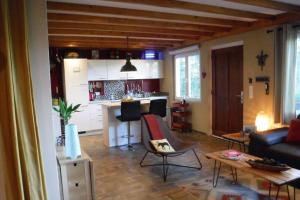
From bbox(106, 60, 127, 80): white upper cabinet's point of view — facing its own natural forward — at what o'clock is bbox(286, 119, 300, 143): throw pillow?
The throw pillow is roughly at 11 o'clock from the white upper cabinet.

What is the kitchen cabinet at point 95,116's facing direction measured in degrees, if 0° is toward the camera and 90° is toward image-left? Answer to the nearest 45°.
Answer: approximately 0°

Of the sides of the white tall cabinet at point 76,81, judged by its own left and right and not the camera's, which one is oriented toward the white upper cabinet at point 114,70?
left

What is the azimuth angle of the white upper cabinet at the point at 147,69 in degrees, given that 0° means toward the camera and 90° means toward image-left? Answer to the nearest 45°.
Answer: approximately 0°

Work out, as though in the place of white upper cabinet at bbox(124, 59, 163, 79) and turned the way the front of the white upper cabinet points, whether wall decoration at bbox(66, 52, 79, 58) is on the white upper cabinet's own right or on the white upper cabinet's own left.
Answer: on the white upper cabinet's own right

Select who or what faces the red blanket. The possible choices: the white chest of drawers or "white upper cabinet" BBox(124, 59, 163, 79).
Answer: the white upper cabinet

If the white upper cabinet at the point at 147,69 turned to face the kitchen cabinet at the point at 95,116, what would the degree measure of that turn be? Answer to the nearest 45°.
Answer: approximately 45° to its right

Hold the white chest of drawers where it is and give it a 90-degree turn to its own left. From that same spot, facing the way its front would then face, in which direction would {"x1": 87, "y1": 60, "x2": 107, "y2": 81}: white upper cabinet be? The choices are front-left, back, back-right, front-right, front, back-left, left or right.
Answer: left

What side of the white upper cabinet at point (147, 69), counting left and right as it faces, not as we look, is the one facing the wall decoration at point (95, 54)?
right
